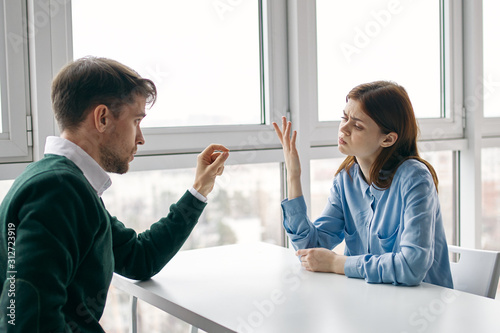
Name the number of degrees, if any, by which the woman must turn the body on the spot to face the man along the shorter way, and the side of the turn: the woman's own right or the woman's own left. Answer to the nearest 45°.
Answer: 0° — they already face them

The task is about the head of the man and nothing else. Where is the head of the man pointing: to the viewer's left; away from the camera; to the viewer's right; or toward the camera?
to the viewer's right

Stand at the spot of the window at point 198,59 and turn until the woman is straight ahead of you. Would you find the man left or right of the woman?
right

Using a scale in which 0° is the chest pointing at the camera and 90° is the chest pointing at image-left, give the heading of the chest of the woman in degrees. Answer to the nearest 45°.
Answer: approximately 45°

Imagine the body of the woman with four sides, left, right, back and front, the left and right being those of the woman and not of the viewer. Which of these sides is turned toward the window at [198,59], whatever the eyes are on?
right

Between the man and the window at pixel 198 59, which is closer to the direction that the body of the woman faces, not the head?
the man
